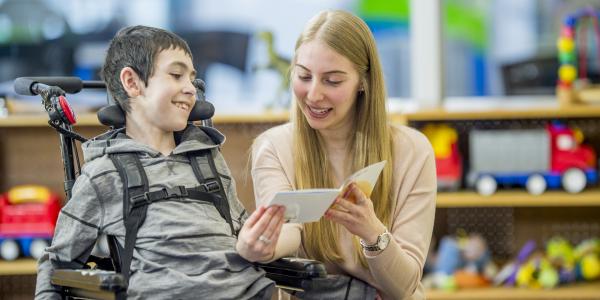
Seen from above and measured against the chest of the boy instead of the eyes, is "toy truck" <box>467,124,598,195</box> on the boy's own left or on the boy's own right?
on the boy's own left

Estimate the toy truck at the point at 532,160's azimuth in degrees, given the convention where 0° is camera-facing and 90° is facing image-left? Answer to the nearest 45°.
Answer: approximately 270°

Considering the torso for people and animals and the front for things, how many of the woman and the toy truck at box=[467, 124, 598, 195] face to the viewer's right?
1

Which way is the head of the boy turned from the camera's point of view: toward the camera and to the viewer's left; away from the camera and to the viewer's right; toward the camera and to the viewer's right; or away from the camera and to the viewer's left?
toward the camera and to the viewer's right

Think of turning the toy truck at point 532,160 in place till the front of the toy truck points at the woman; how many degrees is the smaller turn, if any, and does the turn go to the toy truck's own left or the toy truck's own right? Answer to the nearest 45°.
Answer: approximately 90° to the toy truck's own right

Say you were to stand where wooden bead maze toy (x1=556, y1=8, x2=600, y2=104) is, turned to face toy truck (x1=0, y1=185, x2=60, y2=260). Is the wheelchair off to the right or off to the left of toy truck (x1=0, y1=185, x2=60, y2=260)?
left

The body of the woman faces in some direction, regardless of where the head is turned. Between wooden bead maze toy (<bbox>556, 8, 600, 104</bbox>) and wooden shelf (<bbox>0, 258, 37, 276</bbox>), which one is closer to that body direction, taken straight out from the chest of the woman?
the wooden shelf

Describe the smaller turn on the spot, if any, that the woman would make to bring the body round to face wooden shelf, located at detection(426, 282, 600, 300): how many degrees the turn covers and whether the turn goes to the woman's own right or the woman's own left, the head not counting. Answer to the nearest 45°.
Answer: approximately 180°

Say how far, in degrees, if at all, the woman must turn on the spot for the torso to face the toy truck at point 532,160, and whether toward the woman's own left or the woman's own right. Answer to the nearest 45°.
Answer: approximately 180°

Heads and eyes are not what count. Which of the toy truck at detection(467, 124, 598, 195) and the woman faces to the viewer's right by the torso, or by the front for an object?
the toy truck

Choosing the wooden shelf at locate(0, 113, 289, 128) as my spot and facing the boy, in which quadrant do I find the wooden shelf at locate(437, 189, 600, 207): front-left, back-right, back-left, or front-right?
front-left
